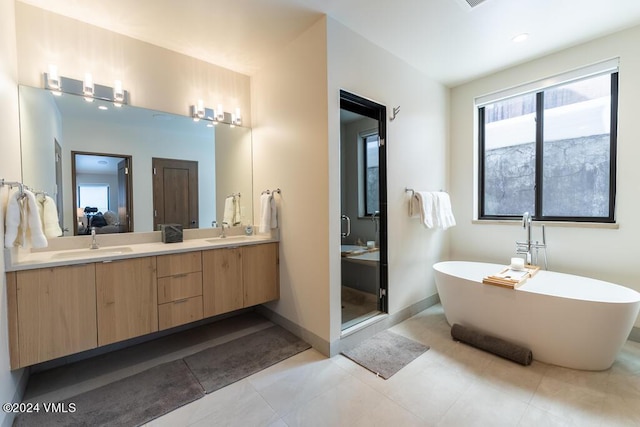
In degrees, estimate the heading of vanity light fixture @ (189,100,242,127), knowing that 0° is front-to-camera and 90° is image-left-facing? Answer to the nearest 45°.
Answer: approximately 315°

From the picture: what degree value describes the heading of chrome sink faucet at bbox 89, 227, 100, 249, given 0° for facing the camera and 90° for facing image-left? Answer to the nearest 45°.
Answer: approximately 0°

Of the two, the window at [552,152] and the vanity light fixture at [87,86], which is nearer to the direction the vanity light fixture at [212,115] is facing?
the window

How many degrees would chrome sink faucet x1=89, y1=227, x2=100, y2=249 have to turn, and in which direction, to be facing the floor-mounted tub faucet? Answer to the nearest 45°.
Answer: approximately 45° to its left
